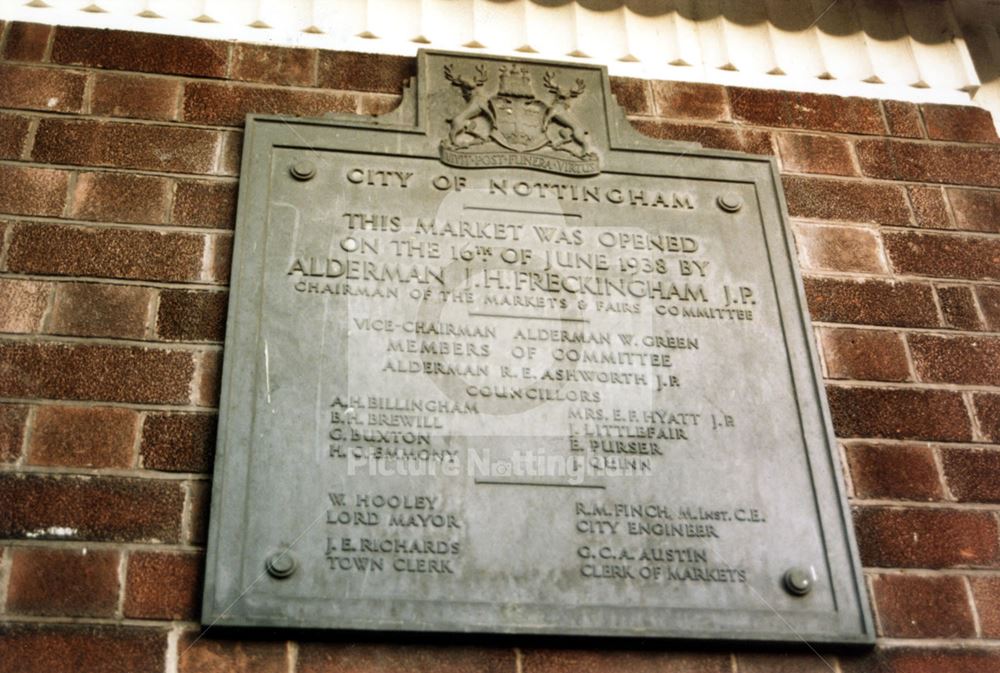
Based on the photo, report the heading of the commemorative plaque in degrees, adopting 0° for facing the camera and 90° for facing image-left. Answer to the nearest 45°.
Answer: approximately 0°
